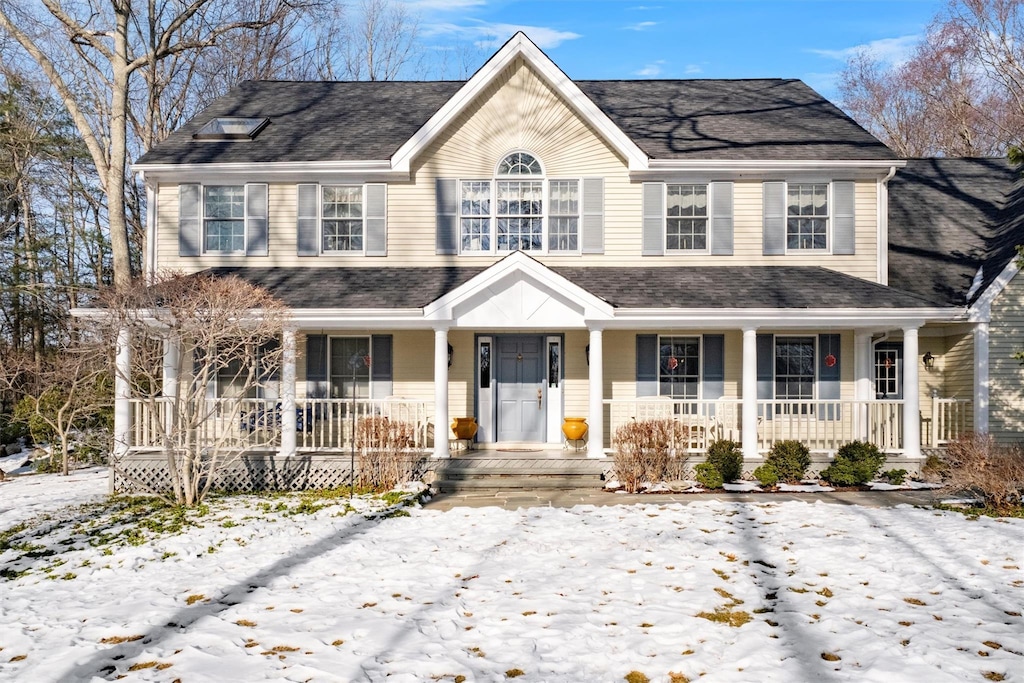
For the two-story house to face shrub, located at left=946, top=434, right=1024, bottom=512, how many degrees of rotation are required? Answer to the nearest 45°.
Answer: approximately 45° to its left

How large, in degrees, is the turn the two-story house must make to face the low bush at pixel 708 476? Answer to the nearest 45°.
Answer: approximately 45° to its left

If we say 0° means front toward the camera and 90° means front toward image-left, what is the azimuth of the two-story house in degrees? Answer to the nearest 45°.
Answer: approximately 0°

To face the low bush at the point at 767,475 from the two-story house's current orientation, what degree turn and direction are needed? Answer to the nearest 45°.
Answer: approximately 45° to its left

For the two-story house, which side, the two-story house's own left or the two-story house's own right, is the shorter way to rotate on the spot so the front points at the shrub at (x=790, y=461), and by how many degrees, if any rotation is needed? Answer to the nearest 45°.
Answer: approximately 45° to the two-story house's own left
